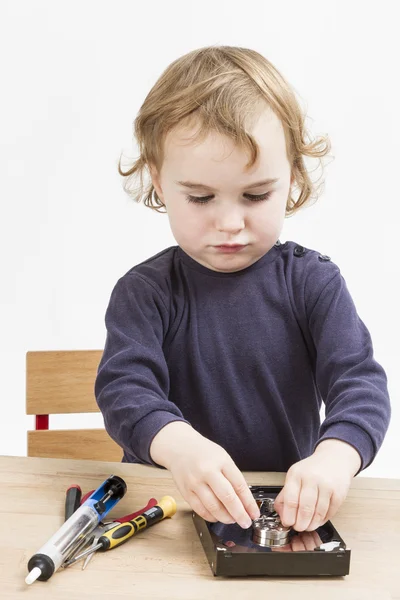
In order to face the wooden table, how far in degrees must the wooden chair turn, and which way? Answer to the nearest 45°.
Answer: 0° — it already faces it

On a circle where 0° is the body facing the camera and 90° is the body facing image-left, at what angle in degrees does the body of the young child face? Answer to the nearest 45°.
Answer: approximately 0°

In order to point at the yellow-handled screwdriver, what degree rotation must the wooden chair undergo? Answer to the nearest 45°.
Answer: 0° — it already faces it
